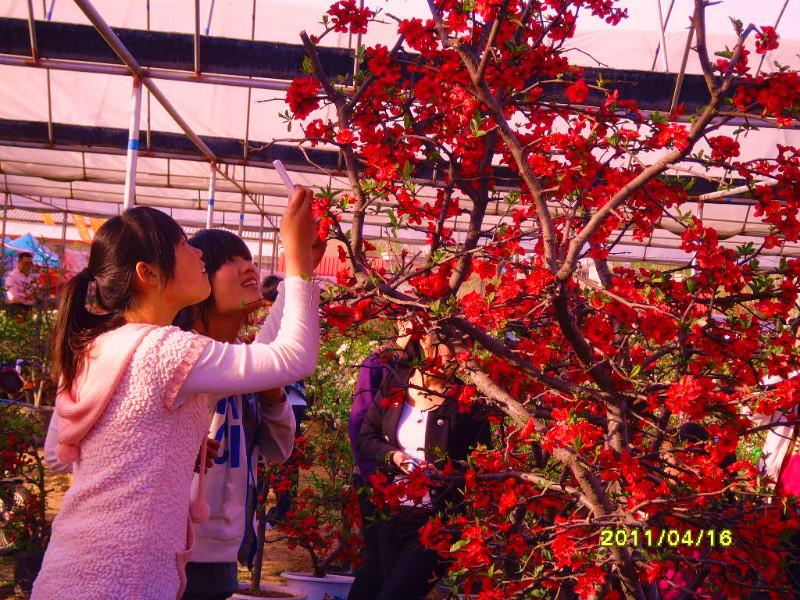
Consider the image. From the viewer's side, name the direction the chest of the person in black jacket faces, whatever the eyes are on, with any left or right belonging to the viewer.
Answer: facing the viewer

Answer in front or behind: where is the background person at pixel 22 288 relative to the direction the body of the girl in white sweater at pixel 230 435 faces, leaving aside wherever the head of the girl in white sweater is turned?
behind

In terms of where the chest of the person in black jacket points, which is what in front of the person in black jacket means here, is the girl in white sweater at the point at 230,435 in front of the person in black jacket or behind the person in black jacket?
in front

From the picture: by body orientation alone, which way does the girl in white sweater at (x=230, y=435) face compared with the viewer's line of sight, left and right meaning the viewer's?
facing the viewer and to the right of the viewer

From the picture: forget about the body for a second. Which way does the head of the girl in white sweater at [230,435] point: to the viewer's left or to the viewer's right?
to the viewer's right

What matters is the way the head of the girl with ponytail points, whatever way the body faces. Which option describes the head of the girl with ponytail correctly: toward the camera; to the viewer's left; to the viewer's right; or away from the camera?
to the viewer's right

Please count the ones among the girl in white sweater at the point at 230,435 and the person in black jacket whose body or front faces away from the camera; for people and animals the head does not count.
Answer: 0

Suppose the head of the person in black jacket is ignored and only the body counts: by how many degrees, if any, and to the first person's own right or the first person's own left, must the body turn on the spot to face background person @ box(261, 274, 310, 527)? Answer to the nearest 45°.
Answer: approximately 135° to the first person's own right
